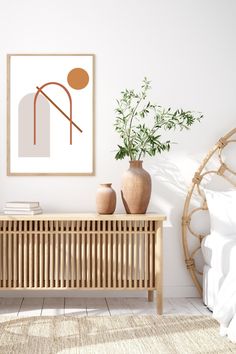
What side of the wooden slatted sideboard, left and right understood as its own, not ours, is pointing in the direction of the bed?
left

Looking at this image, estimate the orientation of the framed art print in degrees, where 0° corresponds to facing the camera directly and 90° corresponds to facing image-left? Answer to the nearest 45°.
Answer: approximately 0°

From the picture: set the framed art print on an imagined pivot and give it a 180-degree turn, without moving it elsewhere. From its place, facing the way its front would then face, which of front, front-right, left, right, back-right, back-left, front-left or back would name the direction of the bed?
right

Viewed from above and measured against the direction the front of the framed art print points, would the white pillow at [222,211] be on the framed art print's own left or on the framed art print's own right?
on the framed art print's own left

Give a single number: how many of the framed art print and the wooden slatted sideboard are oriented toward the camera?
2
